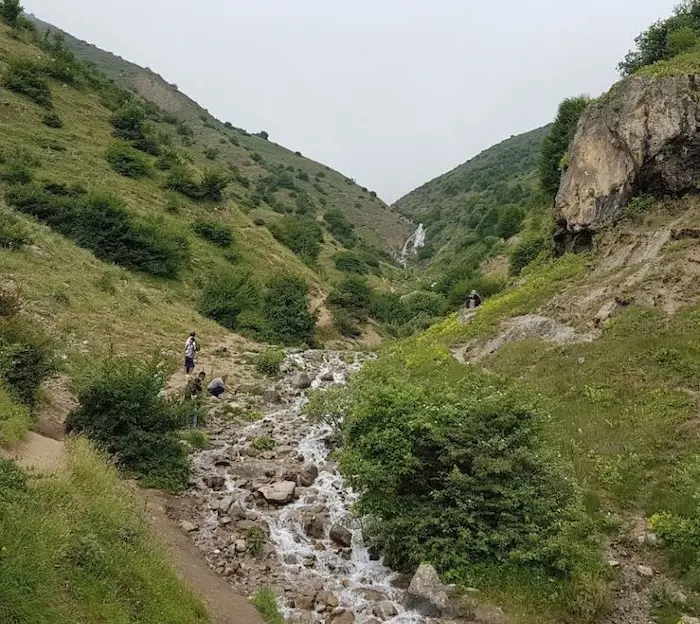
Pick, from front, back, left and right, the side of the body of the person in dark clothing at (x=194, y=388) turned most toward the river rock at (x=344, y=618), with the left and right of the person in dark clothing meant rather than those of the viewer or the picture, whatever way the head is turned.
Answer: right

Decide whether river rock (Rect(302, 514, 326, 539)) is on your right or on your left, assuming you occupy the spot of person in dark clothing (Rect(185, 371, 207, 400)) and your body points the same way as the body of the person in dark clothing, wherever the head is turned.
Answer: on your right

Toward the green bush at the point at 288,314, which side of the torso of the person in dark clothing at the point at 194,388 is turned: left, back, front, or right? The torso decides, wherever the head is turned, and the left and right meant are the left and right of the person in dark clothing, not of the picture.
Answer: left

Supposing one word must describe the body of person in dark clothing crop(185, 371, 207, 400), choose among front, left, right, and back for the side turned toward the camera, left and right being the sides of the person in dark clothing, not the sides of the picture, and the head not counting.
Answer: right

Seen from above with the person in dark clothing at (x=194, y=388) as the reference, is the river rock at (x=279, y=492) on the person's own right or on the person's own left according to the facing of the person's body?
on the person's own right

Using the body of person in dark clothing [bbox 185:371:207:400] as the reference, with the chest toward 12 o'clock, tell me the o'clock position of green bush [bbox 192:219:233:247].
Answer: The green bush is roughly at 6 o'clock from the person in dark clothing.

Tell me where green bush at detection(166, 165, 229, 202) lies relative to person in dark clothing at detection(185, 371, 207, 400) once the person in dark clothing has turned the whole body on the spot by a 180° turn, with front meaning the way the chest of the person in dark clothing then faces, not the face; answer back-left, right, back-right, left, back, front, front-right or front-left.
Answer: front

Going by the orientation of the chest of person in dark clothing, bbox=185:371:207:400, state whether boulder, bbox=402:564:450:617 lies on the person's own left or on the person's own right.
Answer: on the person's own right
